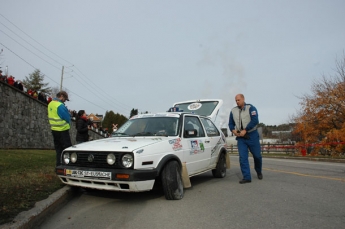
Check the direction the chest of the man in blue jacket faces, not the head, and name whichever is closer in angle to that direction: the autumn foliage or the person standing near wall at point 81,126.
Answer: the person standing near wall

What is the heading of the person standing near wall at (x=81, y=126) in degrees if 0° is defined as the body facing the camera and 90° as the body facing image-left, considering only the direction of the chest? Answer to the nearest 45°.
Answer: approximately 270°

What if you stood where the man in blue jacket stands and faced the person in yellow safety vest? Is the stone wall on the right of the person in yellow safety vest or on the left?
right

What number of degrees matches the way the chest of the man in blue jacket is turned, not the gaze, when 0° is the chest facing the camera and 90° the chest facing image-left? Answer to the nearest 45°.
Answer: approximately 45°

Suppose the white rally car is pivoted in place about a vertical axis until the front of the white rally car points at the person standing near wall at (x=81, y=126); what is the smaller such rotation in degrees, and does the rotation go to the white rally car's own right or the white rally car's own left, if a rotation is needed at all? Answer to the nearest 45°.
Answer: approximately 90° to the white rally car's own right

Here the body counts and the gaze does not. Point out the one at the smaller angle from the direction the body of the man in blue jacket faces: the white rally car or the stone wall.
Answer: the white rally car

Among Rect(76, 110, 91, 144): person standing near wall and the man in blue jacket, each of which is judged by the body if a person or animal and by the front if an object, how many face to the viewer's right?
1

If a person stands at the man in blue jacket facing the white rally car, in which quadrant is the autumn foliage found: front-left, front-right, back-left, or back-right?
back-right
